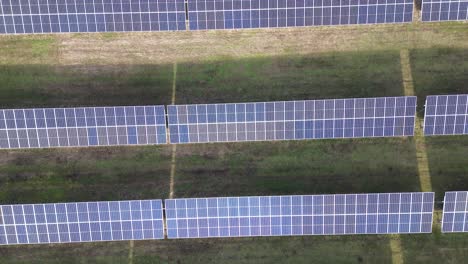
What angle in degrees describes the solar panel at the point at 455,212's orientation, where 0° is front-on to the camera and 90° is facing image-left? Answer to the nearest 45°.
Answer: approximately 0°

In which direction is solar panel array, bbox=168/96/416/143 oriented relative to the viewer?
toward the camera

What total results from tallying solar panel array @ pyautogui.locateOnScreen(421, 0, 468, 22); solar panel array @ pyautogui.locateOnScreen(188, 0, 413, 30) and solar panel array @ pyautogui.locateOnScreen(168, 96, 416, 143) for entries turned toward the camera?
3

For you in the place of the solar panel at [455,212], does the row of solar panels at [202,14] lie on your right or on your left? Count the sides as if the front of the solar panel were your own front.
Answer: on your right

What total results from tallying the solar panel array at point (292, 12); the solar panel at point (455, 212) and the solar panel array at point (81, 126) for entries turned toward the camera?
3

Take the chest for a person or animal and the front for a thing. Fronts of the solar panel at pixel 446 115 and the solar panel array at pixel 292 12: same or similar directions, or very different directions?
same or similar directions

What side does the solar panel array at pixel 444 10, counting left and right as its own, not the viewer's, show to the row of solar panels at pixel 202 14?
right

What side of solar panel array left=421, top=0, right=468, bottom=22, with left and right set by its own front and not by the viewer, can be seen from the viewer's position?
front

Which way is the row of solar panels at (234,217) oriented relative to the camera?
toward the camera
